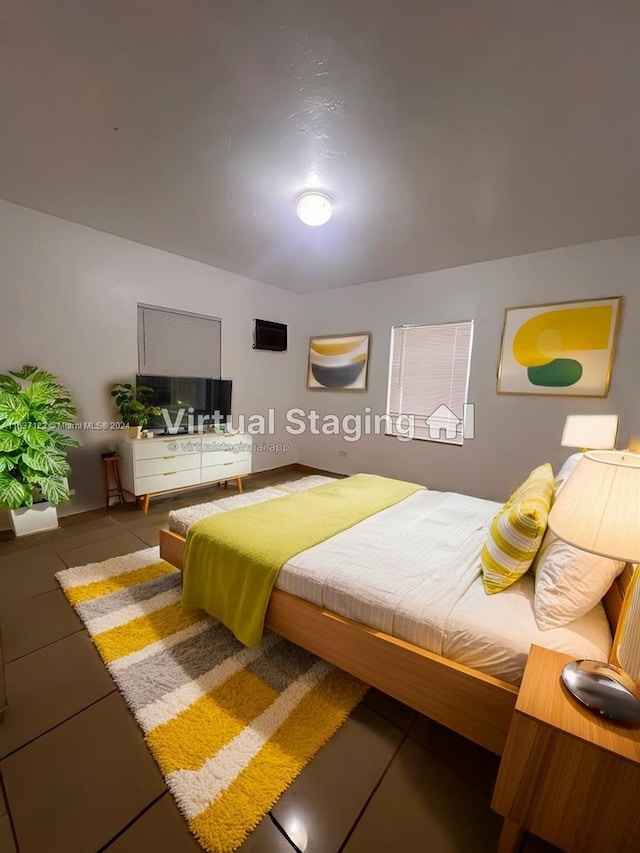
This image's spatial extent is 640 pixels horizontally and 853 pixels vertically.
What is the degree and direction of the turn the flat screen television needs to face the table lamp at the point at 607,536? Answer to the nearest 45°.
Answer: approximately 45° to its right

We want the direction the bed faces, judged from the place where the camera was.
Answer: facing away from the viewer and to the left of the viewer

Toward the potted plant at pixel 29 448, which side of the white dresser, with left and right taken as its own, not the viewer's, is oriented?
right

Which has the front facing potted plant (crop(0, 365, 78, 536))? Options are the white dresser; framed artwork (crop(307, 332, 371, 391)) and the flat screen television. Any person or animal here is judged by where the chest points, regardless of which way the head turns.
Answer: the framed artwork

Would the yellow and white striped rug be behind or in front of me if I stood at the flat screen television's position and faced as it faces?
in front

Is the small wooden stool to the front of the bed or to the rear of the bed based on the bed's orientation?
to the front

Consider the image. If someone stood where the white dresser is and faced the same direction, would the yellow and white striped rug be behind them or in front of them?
in front

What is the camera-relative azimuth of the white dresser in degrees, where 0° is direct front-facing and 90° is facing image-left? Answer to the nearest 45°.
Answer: approximately 315°

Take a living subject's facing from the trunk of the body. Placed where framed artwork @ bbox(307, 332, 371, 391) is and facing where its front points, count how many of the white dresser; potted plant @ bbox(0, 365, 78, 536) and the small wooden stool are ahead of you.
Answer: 3

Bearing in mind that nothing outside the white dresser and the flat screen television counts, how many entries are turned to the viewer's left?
0

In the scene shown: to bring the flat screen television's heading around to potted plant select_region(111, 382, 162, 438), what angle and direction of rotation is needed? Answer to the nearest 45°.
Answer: approximately 90° to its right

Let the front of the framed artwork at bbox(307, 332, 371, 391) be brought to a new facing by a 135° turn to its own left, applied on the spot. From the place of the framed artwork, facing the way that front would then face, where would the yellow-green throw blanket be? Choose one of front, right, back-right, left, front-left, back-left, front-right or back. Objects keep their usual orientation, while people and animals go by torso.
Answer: right

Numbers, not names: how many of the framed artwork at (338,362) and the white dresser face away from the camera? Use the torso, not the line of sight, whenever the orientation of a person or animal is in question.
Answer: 0

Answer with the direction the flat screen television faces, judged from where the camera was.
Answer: facing the viewer and to the right of the viewer
